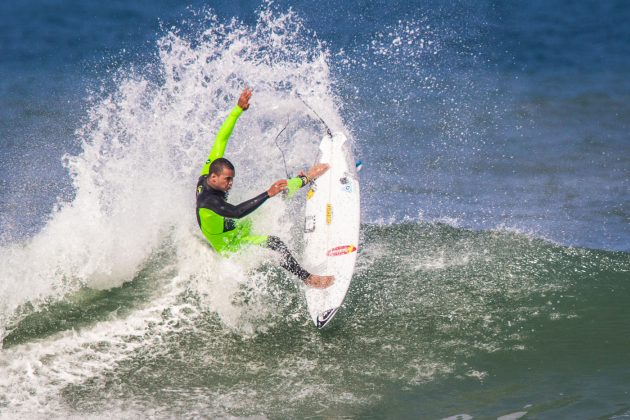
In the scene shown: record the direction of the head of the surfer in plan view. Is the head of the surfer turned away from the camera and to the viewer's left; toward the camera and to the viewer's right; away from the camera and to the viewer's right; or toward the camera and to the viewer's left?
toward the camera and to the viewer's right

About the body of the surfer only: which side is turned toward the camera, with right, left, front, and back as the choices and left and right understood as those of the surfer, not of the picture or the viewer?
right
